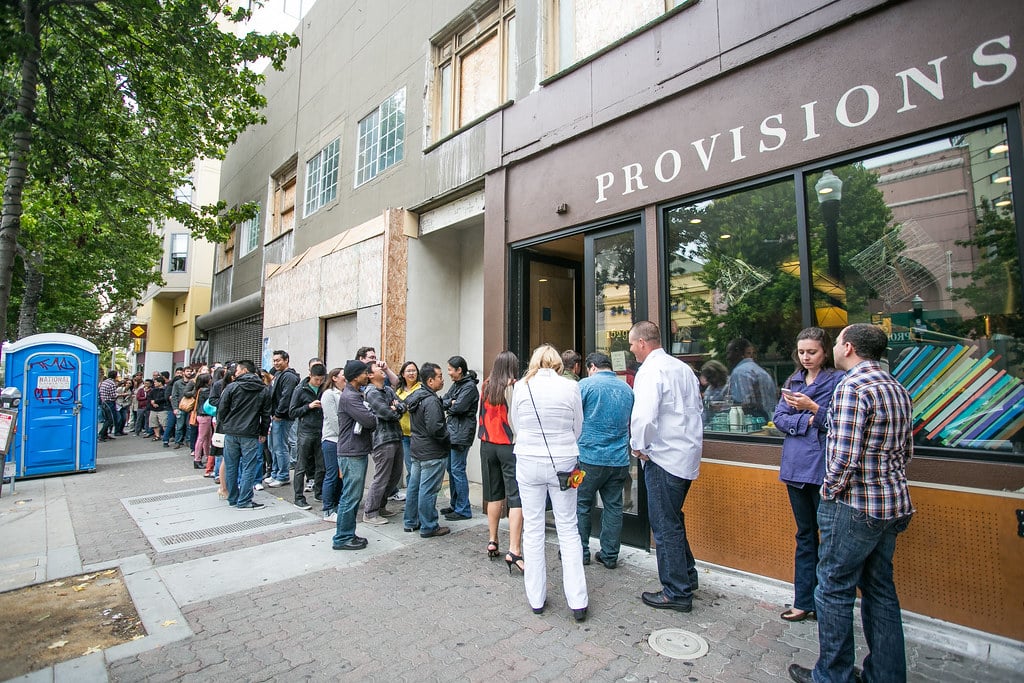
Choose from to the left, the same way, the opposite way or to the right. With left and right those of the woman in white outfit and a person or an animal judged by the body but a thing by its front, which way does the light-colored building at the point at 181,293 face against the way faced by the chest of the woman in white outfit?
the opposite way

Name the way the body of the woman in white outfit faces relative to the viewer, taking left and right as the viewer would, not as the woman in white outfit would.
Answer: facing away from the viewer

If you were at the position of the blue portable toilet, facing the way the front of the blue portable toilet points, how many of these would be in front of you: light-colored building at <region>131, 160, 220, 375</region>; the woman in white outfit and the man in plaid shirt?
2

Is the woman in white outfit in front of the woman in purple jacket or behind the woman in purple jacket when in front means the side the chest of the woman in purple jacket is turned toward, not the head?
in front

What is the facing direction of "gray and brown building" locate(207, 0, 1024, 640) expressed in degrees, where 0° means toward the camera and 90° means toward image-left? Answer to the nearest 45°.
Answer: approximately 45°

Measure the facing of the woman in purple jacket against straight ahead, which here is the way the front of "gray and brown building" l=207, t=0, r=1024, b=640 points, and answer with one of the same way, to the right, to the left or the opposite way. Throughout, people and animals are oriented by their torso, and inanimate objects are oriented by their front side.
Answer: the same way

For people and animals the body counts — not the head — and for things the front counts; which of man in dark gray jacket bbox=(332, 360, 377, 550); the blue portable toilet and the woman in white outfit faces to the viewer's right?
the man in dark gray jacket

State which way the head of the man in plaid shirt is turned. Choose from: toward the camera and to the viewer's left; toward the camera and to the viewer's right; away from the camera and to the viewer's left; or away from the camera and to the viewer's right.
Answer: away from the camera and to the viewer's left

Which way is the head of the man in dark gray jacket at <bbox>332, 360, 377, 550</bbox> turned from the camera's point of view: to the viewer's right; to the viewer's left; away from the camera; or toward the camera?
to the viewer's right

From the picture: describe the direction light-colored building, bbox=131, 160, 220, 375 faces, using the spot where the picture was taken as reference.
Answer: facing the viewer and to the left of the viewer

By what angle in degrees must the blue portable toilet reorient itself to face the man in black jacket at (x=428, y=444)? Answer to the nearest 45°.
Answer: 0° — it already faces them

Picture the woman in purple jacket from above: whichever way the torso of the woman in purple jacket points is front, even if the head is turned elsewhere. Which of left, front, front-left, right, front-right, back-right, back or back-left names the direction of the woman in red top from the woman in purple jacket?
front-right

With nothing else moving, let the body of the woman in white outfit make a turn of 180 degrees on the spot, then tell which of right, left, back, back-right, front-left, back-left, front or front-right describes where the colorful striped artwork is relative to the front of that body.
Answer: left

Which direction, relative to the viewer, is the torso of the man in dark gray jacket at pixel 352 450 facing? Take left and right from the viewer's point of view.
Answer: facing to the right of the viewer

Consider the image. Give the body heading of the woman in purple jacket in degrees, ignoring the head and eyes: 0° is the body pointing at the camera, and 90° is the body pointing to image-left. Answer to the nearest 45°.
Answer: approximately 45°

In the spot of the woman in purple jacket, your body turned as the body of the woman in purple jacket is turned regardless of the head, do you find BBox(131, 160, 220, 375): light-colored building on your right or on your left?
on your right

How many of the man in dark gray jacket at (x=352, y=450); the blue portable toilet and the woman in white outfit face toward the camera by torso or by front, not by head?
1

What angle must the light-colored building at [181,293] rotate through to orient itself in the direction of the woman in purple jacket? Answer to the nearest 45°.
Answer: approximately 45° to its left

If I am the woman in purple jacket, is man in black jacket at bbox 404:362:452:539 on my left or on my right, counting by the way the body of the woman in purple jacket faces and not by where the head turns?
on my right

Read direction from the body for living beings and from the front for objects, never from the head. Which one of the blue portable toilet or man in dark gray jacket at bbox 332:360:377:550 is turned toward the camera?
the blue portable toilet
